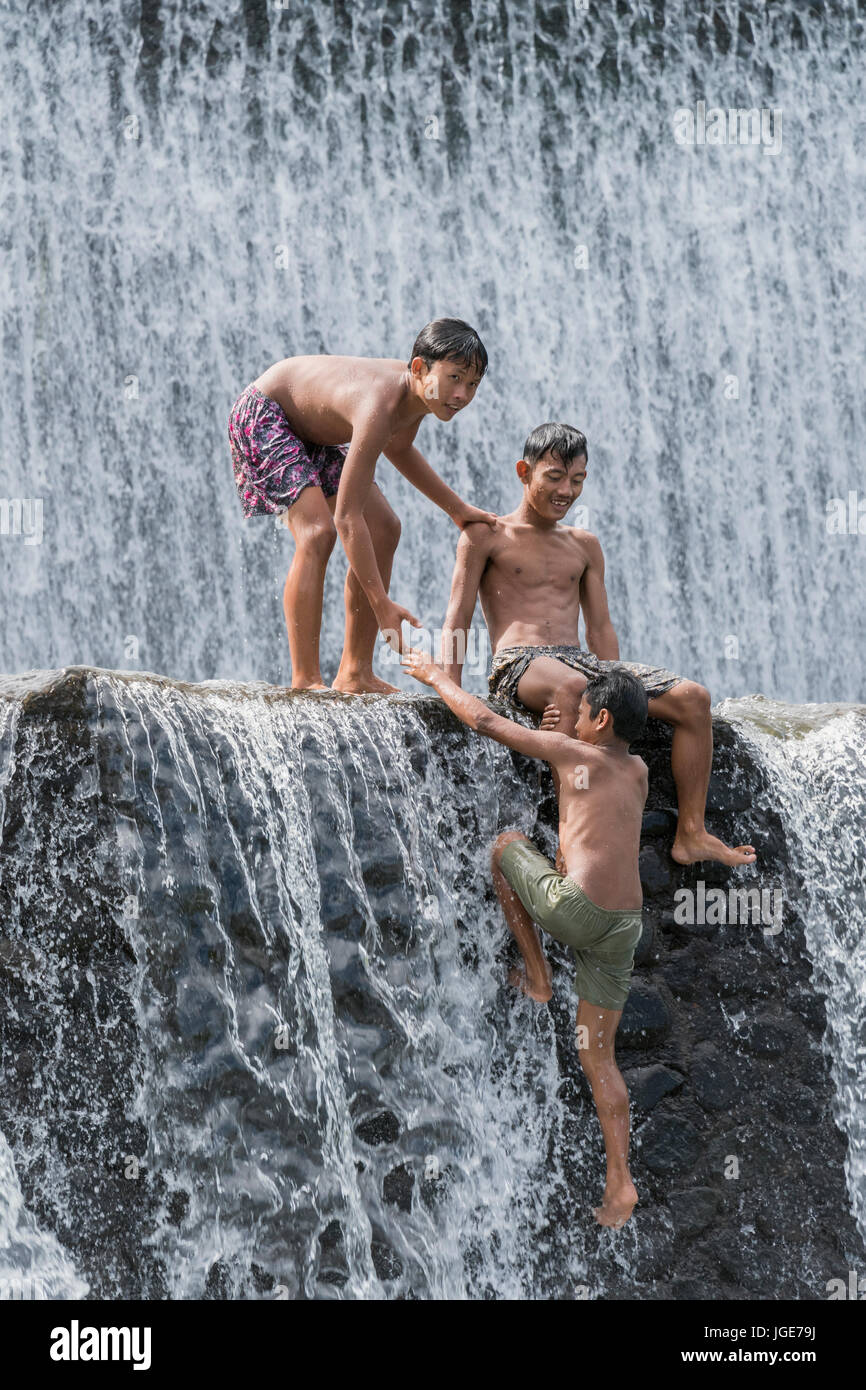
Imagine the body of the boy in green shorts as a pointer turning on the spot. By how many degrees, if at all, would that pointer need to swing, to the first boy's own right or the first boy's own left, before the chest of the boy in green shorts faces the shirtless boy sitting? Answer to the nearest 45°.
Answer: approximately 45° to the first boy's own right

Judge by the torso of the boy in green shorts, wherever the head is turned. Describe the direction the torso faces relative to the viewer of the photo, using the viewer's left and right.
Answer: facing away from the viewer and to the left of the viewer

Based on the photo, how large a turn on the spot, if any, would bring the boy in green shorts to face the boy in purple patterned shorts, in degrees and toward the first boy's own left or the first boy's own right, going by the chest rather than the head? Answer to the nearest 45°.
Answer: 0° — they already face them

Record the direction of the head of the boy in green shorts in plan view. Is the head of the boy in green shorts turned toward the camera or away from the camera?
away from the camera
